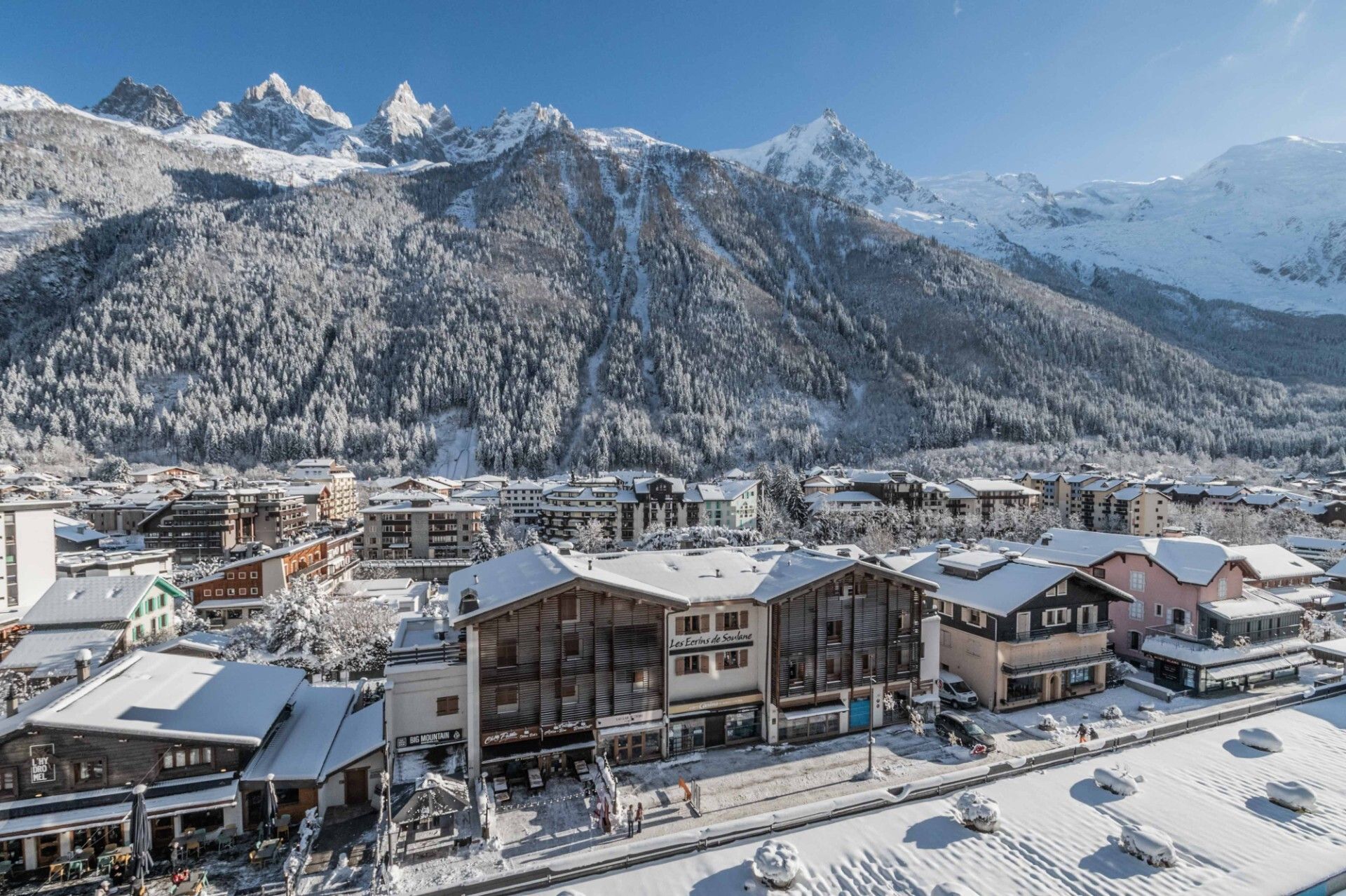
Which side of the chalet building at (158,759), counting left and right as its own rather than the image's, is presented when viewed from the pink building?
left

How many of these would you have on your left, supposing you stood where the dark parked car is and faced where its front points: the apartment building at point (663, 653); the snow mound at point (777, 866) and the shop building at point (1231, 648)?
1

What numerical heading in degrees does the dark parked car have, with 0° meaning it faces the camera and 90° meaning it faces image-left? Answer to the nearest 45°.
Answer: approximately 315°

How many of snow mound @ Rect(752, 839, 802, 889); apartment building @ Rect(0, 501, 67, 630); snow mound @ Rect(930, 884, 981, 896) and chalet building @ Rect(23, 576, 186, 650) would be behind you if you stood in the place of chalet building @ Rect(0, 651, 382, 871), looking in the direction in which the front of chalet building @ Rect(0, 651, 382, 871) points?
2

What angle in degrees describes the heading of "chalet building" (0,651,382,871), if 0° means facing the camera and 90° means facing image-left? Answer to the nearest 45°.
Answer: approximately 0°

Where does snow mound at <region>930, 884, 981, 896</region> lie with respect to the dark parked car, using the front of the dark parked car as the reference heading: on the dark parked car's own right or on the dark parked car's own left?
on the dark parked car's own right

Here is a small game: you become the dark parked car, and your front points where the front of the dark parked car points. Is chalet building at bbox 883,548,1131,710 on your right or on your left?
on your left

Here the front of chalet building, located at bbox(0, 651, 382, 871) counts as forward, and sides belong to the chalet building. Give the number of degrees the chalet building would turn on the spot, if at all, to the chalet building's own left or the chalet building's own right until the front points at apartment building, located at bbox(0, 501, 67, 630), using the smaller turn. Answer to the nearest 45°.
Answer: approximately 180°

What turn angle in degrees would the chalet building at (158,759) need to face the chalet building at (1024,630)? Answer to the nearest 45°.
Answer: approximately 90° to its left

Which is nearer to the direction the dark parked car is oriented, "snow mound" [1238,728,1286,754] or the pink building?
the snow mound
